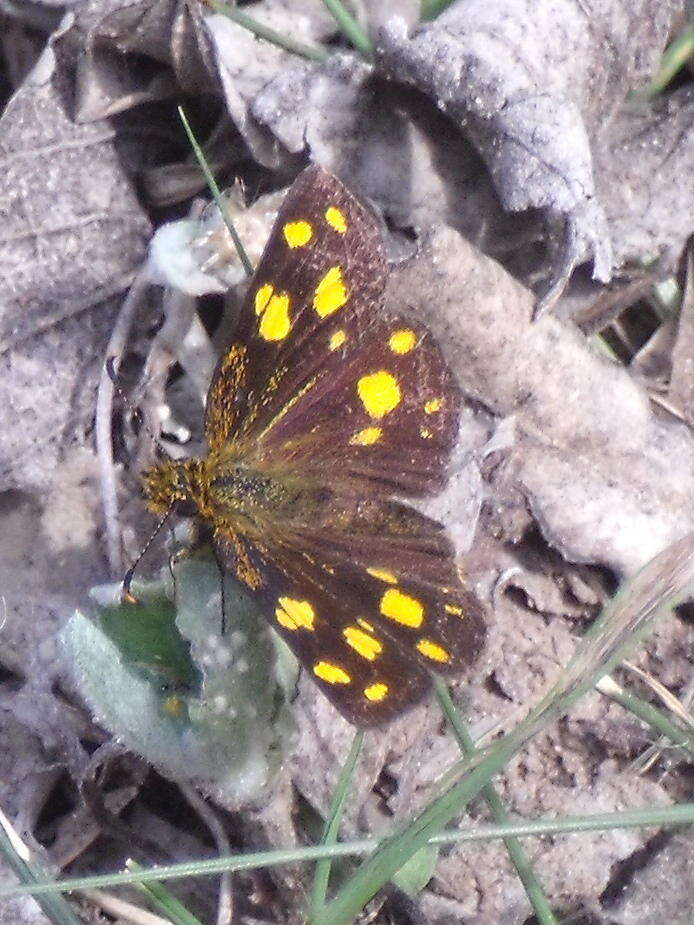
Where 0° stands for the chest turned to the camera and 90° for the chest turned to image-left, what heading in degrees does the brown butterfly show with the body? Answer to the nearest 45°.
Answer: approximately 90°

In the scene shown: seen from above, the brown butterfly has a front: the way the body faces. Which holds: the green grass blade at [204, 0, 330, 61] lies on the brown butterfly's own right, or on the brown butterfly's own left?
on the brown butterfly's own right
